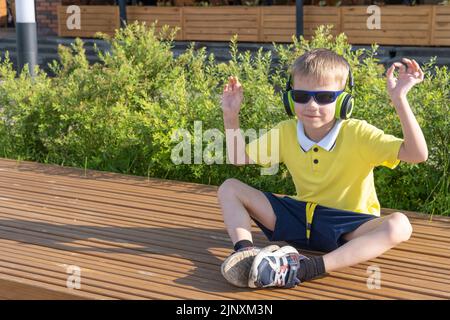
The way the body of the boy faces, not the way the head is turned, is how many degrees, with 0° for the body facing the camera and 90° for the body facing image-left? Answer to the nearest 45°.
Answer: approximately 45°

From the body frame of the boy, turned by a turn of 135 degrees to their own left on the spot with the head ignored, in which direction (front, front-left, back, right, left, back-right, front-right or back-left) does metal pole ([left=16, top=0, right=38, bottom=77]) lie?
back-left

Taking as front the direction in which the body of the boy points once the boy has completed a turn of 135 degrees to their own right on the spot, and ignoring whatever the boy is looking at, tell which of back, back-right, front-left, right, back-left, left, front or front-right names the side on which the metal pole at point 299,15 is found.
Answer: front
